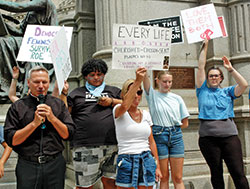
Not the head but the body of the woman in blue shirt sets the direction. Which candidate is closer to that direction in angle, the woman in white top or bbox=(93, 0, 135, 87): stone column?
the woman in white top

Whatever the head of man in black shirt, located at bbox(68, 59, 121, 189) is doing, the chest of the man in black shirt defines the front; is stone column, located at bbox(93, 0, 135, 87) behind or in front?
behind

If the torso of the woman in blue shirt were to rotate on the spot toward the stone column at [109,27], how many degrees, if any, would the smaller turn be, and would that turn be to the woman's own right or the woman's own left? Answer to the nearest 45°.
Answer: approximately 135° to the woman's own right

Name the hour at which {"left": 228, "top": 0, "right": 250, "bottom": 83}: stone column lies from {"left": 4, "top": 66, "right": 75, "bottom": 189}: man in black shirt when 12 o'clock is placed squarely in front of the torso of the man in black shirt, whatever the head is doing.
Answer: The stone column is roughly at 8 o'clock from the man in black shirt.

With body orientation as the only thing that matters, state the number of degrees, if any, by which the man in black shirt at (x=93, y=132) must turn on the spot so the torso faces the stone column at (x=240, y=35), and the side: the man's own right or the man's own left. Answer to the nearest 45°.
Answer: approximately 135° to the man's own left

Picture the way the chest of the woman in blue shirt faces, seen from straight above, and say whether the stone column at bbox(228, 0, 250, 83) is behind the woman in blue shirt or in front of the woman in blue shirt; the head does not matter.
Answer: behind

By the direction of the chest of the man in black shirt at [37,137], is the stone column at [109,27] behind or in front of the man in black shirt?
behind

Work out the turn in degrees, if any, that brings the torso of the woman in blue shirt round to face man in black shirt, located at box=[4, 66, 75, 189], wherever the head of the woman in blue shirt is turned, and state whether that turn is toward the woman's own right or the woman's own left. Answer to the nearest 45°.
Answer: approximately 45° to the woman's own right

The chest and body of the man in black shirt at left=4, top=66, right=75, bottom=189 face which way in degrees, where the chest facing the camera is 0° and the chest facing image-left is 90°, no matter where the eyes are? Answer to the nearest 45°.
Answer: approximately 0°
